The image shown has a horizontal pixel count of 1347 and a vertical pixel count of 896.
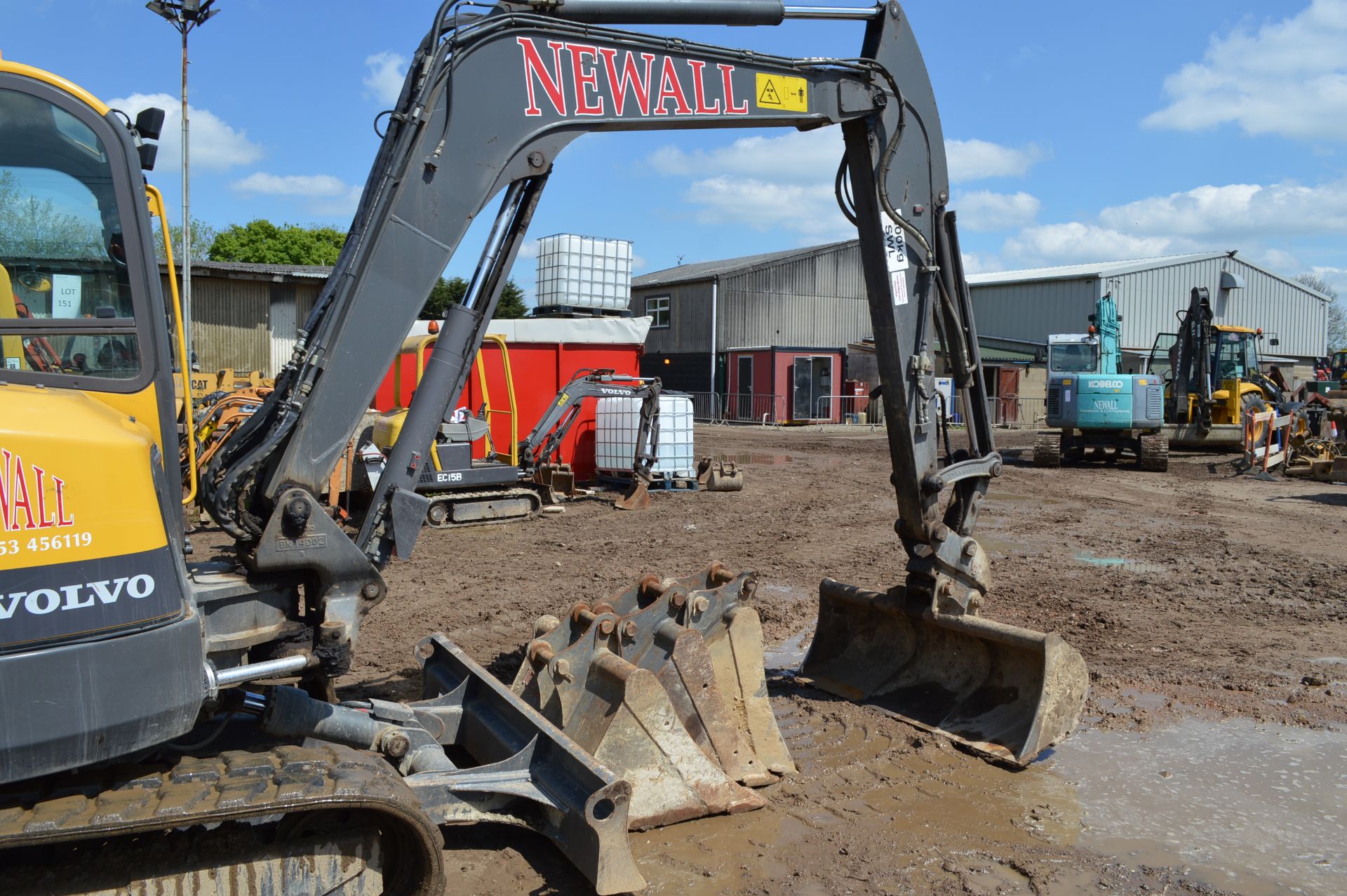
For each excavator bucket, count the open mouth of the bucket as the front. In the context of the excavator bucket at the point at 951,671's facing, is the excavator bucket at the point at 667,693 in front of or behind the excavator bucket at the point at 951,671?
in front

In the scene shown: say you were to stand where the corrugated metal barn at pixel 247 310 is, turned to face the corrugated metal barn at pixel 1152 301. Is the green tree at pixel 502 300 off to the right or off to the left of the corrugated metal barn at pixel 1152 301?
left

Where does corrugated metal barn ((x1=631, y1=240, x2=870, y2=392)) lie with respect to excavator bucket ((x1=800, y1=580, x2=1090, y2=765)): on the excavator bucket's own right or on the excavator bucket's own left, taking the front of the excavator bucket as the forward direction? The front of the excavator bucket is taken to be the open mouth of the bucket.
on the excavator bucket's own right

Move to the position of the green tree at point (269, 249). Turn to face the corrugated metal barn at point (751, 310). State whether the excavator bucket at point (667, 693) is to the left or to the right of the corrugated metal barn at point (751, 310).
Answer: right

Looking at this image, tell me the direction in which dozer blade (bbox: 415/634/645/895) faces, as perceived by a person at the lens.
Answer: facing away from the viewer and to the right of the viewer

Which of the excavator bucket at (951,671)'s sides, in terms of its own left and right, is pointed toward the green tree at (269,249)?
right

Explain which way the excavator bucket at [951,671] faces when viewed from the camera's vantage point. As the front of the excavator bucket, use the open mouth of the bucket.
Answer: facing the viewer and to the left of the viewer

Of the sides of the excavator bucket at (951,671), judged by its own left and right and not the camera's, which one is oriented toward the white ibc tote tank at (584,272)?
right
